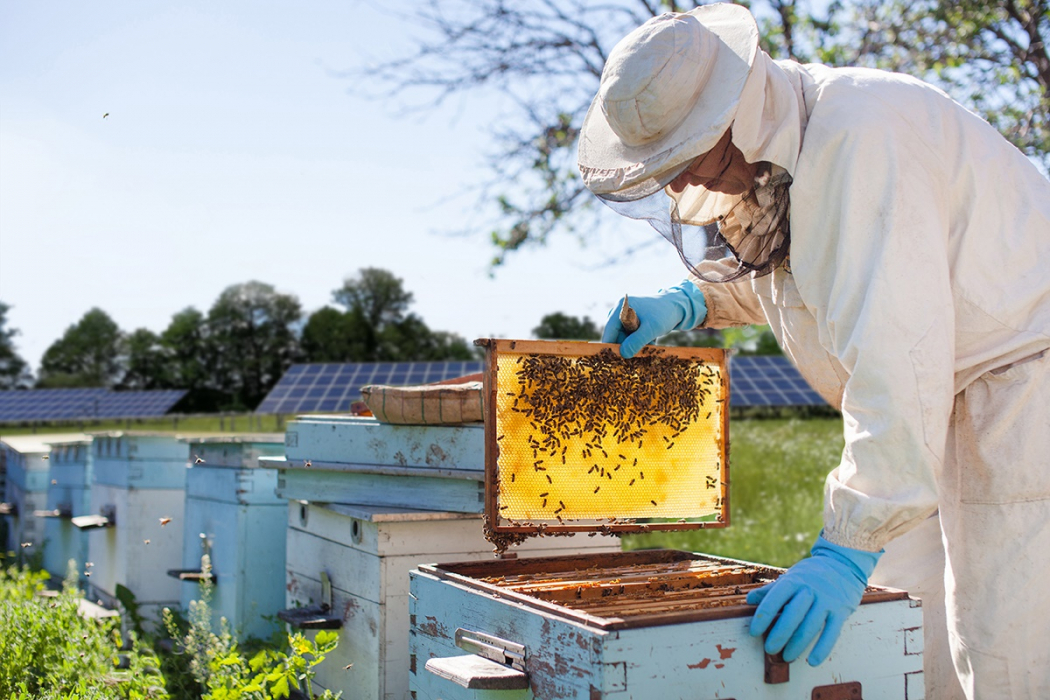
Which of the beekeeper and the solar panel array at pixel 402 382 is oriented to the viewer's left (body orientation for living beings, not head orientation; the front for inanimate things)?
the beekeeper

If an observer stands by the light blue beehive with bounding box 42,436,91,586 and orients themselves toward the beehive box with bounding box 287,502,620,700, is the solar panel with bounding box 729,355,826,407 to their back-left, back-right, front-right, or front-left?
back-left

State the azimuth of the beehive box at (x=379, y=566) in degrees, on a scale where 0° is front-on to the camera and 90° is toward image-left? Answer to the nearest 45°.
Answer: approximately 45°

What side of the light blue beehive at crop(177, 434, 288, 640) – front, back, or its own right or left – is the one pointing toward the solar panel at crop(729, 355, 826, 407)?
back

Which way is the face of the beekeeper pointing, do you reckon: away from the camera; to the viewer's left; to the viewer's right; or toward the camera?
to the viewer's left

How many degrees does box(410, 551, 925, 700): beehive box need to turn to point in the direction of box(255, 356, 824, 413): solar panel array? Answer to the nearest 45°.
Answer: approximately 135° to its right

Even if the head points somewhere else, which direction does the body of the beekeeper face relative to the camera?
to the viewer's left

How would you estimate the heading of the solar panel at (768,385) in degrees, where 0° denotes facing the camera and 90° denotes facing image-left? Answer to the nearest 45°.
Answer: approximately 0°
